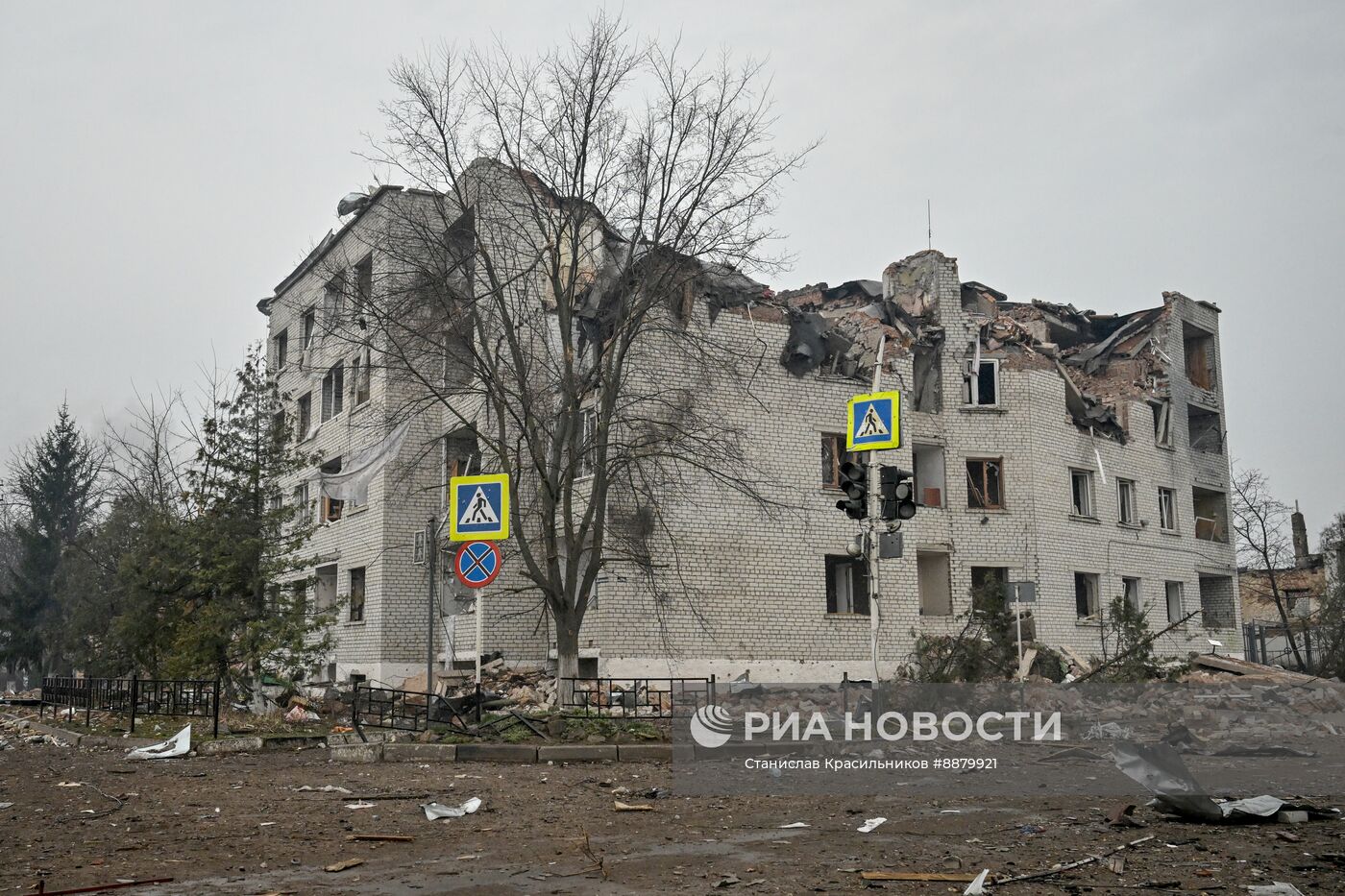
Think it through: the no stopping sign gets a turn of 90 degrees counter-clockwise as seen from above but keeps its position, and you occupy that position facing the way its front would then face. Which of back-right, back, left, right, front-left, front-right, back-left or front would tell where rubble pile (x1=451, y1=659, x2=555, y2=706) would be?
left

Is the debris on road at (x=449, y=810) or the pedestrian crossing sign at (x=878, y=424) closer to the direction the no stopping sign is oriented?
the debris on road

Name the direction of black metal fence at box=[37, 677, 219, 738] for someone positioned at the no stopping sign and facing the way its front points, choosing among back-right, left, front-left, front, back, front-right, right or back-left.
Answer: back-right

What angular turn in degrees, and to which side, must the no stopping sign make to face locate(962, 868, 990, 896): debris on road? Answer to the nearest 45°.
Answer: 0° — it already faces it

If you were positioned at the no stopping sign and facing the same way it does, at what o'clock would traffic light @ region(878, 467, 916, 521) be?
The traffic light is roughly at 9 o'clock from the no stopping sign.

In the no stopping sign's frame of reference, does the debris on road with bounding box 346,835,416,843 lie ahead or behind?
ahead

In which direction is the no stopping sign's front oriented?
toward the camera

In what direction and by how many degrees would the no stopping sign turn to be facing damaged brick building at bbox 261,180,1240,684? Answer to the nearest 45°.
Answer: approximately 135° to its left

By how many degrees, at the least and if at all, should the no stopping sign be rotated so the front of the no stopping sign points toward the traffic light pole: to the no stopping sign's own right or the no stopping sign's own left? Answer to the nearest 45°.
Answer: approximately 135° to the no stopping sign's own left

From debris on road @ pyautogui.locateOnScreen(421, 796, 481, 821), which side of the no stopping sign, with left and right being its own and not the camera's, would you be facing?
front

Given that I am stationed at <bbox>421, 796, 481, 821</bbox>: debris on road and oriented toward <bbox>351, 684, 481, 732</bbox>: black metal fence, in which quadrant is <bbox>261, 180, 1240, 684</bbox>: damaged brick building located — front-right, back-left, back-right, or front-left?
front-right
